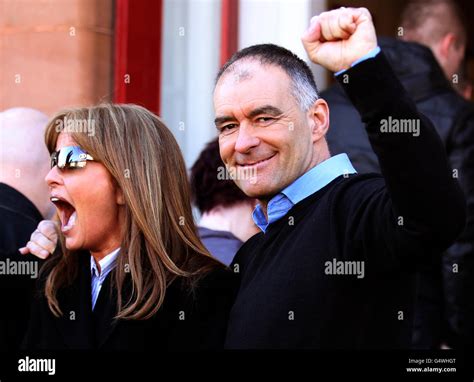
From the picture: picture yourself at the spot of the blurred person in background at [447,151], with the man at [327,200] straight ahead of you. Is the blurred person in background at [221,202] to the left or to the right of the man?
right

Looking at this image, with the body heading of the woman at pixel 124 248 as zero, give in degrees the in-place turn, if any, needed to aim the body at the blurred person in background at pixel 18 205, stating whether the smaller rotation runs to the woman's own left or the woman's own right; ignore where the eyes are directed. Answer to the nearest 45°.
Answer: approximately 90° to the woman's own right

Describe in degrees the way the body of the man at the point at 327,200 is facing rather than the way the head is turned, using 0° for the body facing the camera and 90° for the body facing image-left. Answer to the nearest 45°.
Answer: approximately 45°

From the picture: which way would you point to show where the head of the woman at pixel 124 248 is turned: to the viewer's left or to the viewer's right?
to the viewer's left

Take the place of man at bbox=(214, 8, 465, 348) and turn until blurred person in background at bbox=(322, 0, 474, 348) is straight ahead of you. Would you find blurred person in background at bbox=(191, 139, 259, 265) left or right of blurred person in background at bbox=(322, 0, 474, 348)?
left

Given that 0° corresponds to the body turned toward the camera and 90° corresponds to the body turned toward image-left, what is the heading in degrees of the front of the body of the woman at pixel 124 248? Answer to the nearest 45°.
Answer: approximately 45°

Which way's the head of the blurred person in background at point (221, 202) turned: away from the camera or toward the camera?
away from the camera

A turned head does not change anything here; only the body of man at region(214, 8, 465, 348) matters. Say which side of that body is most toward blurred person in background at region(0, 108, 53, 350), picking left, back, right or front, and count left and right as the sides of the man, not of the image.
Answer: right
